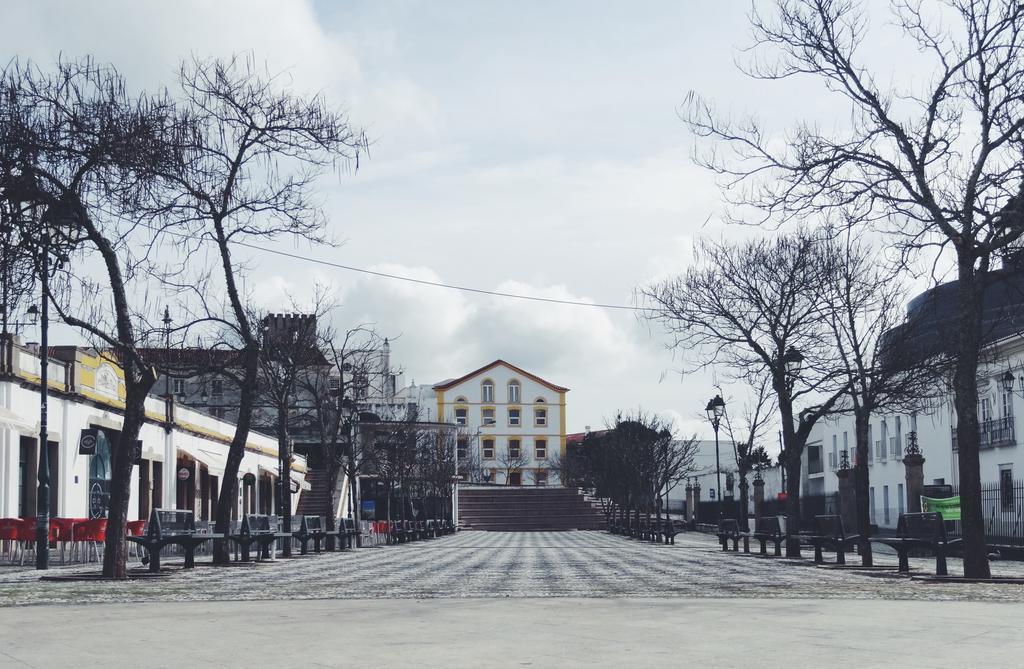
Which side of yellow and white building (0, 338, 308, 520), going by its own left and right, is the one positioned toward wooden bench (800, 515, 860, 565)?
front

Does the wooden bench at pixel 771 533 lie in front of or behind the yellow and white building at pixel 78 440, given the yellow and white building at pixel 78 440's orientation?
in front

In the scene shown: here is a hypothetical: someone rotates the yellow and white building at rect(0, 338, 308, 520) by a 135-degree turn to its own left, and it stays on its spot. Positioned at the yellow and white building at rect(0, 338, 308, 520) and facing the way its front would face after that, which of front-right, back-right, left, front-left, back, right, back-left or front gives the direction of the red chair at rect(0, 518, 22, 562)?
back

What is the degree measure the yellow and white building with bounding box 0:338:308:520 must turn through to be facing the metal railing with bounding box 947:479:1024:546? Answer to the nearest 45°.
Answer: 0° — it already faces it

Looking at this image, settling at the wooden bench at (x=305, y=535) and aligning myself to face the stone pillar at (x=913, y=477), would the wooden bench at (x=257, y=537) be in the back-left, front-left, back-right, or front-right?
back-right

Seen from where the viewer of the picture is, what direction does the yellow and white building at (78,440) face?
facing the viewer and to the right of the viewer

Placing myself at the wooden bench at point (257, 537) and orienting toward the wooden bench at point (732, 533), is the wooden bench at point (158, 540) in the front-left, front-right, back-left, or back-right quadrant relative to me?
back-right

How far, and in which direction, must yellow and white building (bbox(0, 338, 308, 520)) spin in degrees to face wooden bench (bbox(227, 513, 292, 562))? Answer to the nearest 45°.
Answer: approximately 45° to its right

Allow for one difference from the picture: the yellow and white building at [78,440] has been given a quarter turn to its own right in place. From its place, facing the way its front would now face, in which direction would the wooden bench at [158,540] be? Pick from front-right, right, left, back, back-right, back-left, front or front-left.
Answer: front-left

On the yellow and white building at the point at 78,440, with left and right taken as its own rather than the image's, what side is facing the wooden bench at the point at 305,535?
front

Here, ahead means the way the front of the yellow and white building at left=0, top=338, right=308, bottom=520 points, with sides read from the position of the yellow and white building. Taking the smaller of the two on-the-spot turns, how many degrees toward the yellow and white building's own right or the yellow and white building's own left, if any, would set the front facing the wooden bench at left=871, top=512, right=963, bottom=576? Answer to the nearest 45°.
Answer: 0° — it already faces it

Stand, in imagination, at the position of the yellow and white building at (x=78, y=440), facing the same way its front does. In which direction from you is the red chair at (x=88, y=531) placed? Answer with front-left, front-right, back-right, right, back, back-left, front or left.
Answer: front-right

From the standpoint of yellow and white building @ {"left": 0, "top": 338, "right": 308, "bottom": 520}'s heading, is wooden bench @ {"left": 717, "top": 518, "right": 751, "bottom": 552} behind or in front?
in front

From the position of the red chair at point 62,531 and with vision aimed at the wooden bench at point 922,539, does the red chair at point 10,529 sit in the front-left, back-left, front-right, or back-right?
back-right

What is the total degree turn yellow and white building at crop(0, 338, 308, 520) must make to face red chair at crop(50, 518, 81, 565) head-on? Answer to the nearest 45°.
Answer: approximately 45° to its right
